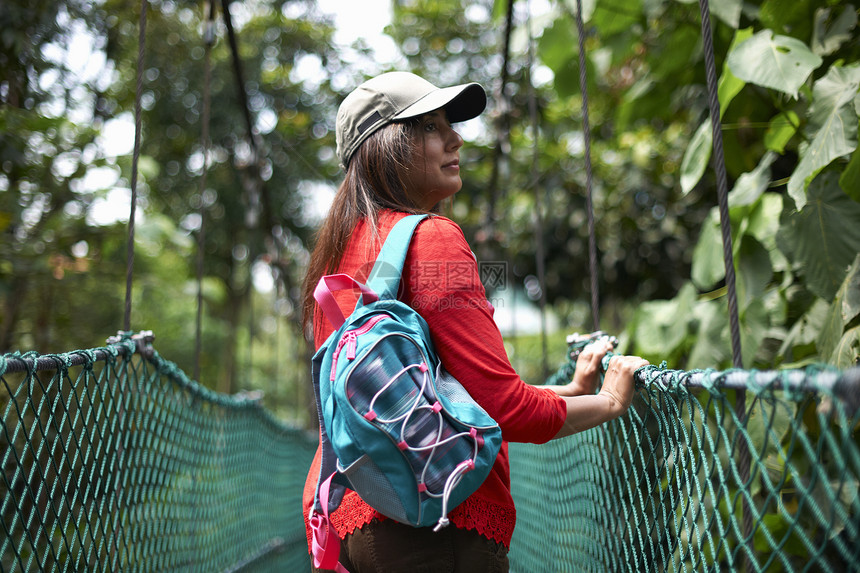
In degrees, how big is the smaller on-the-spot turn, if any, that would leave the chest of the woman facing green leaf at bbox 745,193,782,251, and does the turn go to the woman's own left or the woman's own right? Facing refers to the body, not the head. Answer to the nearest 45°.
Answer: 0° — they already face it

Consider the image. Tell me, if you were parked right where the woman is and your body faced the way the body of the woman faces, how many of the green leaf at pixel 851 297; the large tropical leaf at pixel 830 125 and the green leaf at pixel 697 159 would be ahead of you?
3

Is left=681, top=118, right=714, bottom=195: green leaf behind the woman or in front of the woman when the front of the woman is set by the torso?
in front

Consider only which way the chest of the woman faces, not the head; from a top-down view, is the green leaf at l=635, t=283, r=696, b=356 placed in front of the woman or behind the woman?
in front

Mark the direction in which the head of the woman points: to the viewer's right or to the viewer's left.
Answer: to the viewer's right

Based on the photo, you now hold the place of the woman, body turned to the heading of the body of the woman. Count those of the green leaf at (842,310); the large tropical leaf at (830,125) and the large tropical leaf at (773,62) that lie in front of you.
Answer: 3

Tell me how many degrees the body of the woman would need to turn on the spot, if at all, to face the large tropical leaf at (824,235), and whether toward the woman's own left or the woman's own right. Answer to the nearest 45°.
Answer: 0° — they already face it

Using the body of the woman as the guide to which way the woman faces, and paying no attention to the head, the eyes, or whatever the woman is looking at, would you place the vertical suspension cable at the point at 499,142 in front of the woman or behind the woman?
in front

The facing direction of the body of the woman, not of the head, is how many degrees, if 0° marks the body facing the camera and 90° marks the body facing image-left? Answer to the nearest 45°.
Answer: approximately 225°

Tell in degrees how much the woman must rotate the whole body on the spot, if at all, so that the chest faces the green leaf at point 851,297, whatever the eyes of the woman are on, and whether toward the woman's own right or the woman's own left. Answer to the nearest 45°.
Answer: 0° — they already face it

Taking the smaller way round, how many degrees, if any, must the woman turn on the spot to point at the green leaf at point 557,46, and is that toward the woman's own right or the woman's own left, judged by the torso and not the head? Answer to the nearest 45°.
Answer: approximately 45° to the woman's own left

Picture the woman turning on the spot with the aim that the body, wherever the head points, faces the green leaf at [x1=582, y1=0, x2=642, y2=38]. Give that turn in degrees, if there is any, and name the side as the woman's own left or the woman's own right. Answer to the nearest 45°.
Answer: approximately 45° to the woman's own left
